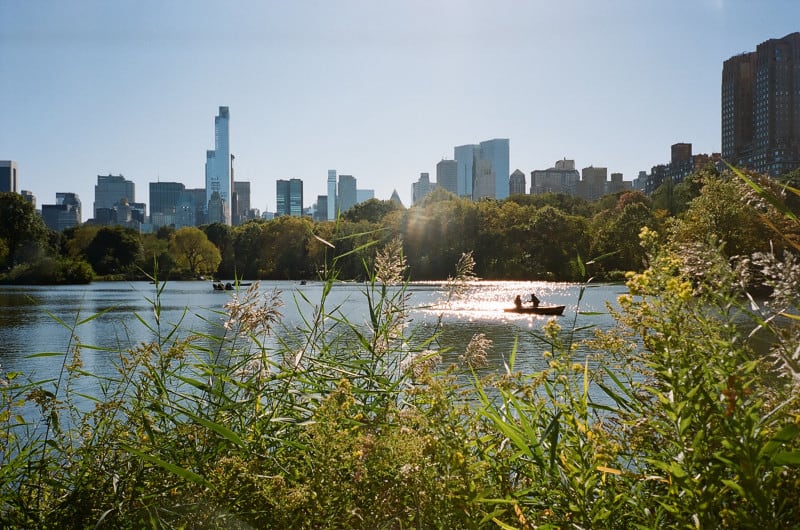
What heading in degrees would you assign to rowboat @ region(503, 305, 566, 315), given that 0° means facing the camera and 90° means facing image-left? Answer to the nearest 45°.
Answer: approximately 270°
